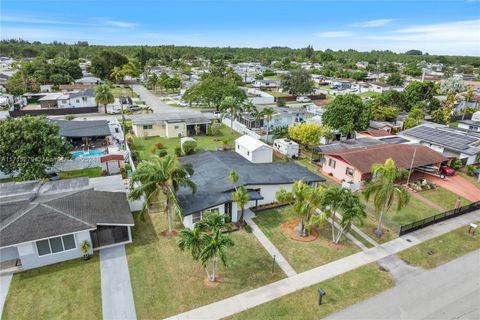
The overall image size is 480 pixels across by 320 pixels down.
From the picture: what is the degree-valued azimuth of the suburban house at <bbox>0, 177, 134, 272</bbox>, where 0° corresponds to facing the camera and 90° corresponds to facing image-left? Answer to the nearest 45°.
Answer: approximately 0°

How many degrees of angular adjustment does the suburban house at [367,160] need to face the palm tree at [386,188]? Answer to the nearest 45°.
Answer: approximately 45° to its right

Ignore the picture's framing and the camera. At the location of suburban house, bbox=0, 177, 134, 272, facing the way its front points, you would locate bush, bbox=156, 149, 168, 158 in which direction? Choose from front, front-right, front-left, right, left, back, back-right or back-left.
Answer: back-left

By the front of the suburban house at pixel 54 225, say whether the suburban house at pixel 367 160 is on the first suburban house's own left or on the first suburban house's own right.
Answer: on the first suburban house's own left

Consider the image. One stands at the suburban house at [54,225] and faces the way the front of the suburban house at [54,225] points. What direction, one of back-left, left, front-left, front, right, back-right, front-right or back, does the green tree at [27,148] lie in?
back

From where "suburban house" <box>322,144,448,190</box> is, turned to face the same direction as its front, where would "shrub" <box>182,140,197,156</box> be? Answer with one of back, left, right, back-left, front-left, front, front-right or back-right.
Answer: back-right

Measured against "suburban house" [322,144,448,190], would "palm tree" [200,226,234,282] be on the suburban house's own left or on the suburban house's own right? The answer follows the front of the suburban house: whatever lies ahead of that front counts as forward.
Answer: on the suburban house's own right

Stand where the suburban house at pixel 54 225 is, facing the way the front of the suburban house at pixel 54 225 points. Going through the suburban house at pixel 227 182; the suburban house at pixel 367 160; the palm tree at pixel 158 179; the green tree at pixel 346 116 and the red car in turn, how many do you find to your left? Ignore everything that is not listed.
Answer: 5

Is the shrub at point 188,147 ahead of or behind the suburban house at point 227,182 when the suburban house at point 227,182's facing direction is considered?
behind
